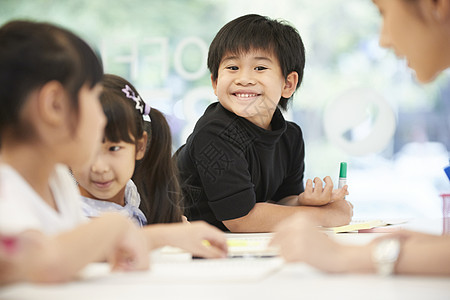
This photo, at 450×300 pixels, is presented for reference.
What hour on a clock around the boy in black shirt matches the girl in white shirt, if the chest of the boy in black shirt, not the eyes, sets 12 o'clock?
The girl in white shirt is roughly at 2 o'clock from the boy in black shirt.

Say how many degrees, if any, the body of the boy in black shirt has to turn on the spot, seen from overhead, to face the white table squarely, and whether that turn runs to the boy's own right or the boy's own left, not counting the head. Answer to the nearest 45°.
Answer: approximately 45° to the boy's own right

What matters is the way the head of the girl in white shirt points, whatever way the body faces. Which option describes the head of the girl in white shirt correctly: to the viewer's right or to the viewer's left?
to the viewer's right

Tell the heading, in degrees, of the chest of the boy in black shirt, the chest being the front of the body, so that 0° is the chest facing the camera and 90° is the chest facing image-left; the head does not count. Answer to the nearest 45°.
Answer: approximately 315°

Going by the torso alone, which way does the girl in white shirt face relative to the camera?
to the viewer's right

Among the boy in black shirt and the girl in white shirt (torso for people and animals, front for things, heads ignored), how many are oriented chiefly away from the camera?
0
